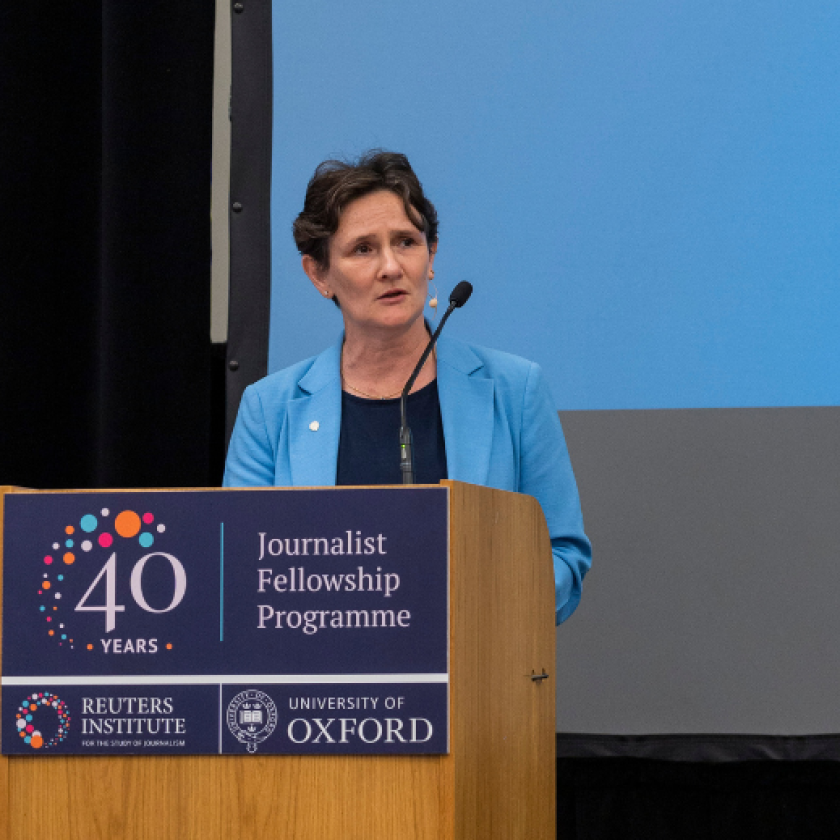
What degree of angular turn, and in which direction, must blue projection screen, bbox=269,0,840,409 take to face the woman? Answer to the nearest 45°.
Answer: approximately 45° to its right

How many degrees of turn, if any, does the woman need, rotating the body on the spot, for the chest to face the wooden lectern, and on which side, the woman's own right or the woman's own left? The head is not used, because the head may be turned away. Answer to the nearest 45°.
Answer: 0° — they already face it

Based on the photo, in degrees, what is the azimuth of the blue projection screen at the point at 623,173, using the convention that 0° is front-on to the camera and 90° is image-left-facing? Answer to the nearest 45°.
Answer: approximately 0°

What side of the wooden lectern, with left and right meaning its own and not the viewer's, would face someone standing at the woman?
back
